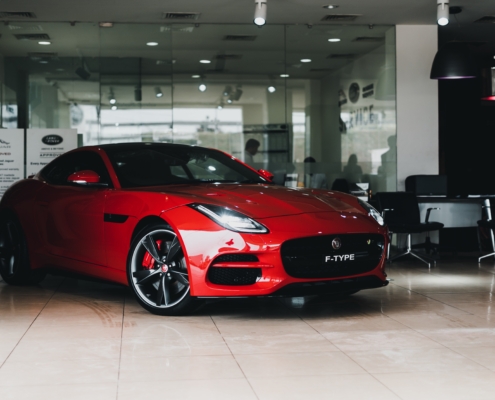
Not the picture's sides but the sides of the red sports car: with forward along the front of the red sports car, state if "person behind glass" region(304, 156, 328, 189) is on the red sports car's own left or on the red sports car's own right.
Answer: on the red sports car's own left

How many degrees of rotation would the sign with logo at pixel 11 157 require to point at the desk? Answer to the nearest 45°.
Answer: approximately 90° to its left

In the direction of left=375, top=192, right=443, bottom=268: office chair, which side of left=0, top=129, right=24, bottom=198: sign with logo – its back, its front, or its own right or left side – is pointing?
left

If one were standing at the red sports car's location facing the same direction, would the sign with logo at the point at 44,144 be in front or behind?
behind

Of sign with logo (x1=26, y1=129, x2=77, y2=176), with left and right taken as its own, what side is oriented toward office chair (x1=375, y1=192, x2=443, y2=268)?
left

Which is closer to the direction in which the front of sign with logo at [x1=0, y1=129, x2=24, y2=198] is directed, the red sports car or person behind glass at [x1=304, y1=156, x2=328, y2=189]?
the red sports car

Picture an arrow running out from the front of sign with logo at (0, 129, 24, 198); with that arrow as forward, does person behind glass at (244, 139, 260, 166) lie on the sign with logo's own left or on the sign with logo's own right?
on the sign with logo's own left

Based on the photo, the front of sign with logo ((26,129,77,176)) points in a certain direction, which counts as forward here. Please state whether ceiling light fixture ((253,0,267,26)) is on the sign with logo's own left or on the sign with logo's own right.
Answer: on the sign with logo's own left

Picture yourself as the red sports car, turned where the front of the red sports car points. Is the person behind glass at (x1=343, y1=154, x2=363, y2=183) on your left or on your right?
on your left

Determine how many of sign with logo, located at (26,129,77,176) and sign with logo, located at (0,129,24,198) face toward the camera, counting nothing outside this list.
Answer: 2
